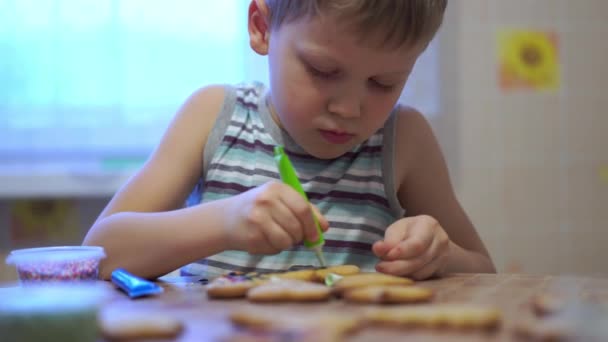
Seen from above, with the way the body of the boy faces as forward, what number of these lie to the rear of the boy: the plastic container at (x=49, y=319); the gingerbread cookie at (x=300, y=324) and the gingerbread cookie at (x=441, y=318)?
0

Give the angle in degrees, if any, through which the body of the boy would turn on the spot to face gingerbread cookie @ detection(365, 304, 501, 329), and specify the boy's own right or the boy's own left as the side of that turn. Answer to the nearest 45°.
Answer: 0° — they already face it

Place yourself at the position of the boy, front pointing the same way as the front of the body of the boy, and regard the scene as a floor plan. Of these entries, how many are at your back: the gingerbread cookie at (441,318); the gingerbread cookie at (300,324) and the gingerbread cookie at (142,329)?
0

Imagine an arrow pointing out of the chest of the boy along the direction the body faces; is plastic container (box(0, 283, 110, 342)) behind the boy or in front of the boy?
in front

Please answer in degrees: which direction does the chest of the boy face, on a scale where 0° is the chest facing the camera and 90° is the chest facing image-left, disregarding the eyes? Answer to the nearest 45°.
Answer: approximately 0°

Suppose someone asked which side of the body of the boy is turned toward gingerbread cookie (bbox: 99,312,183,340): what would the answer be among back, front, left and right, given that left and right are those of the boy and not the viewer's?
front

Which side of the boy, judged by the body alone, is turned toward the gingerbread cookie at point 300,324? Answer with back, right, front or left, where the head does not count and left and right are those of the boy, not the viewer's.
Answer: front

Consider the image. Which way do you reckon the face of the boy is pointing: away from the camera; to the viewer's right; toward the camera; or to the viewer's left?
toward the camera
